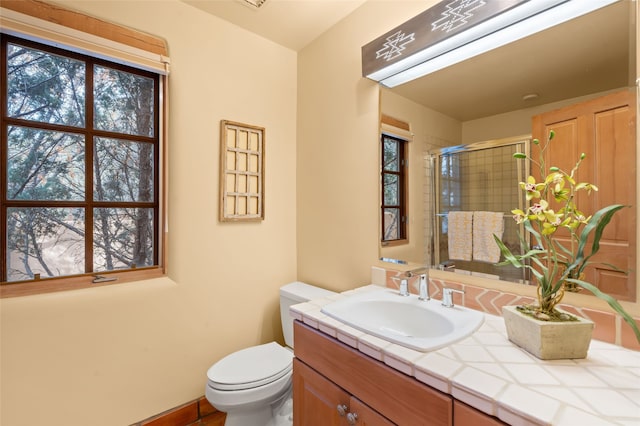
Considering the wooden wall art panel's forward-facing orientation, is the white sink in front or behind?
in front

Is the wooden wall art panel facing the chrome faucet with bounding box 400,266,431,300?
yes

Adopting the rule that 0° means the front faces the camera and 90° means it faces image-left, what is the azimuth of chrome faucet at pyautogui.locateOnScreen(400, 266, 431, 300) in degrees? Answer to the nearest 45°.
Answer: approximately 45°

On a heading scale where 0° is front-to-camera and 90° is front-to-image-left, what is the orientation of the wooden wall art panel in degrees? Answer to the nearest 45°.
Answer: approximately 315°

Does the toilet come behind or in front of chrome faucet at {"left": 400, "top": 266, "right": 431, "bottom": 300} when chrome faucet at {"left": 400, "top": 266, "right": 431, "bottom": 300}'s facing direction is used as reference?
in front

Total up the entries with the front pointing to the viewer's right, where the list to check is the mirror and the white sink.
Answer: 0
